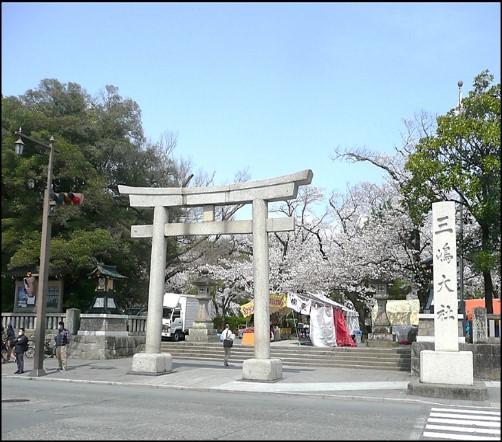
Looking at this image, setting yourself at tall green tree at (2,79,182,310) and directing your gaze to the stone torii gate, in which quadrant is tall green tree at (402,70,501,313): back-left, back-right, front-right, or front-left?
front-left

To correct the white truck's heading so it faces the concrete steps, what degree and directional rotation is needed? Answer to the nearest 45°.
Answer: approximately 90° to its left

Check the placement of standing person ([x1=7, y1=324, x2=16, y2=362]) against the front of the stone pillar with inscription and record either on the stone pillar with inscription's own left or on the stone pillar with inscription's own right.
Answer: on the stone pillar with inscription's own right

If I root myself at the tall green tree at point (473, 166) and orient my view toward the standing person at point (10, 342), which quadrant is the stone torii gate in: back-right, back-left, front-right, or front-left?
front-left

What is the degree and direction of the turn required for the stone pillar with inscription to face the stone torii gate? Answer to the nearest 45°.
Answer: approximately 90° to its right

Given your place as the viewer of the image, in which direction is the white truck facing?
facing the viewer and to the left of the viewer

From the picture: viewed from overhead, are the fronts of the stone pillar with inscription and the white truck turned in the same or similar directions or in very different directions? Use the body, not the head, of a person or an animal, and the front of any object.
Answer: same or similar directions

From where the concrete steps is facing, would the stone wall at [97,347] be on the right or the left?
on its right

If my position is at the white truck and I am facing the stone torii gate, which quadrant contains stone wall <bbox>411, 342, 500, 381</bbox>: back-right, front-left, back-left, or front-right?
front-left

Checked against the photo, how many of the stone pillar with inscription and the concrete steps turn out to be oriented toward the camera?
2

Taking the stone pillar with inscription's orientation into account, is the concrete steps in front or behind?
behind

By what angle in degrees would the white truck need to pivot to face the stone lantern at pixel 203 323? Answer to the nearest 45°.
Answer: approximately 45° to its left

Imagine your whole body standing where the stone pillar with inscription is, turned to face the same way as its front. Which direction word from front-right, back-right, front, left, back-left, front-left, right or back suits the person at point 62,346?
right

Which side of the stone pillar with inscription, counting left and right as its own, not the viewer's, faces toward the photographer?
front

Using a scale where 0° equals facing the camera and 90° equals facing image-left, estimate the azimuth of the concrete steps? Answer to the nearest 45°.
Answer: approximately 0°

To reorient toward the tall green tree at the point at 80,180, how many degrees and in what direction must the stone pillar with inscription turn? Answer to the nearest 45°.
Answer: approximately 135° to its right
